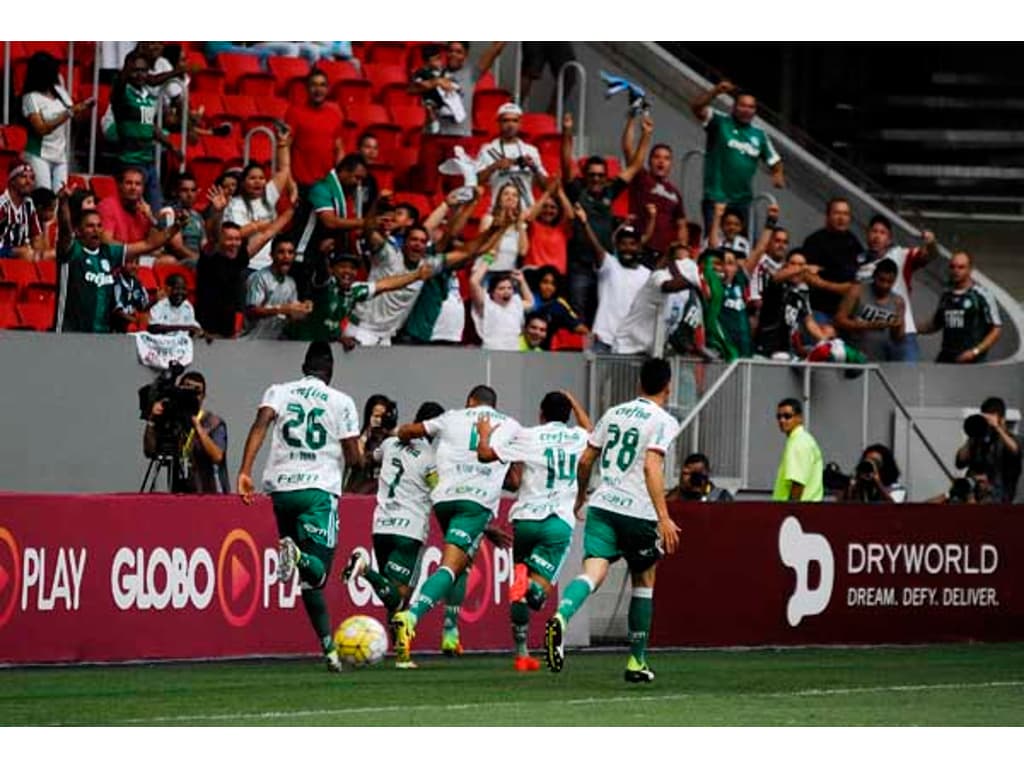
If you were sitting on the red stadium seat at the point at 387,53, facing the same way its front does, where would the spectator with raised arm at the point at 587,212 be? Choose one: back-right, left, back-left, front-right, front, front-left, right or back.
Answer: front-left

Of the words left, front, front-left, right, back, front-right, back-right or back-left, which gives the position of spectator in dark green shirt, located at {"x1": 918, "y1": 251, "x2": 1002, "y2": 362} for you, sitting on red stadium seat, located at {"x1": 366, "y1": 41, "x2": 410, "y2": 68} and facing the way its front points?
left

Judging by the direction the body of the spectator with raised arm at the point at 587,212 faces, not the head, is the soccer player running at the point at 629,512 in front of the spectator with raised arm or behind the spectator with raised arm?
in front

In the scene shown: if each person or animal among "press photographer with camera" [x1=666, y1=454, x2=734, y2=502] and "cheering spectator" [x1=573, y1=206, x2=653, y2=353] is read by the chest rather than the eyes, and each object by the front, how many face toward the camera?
2
